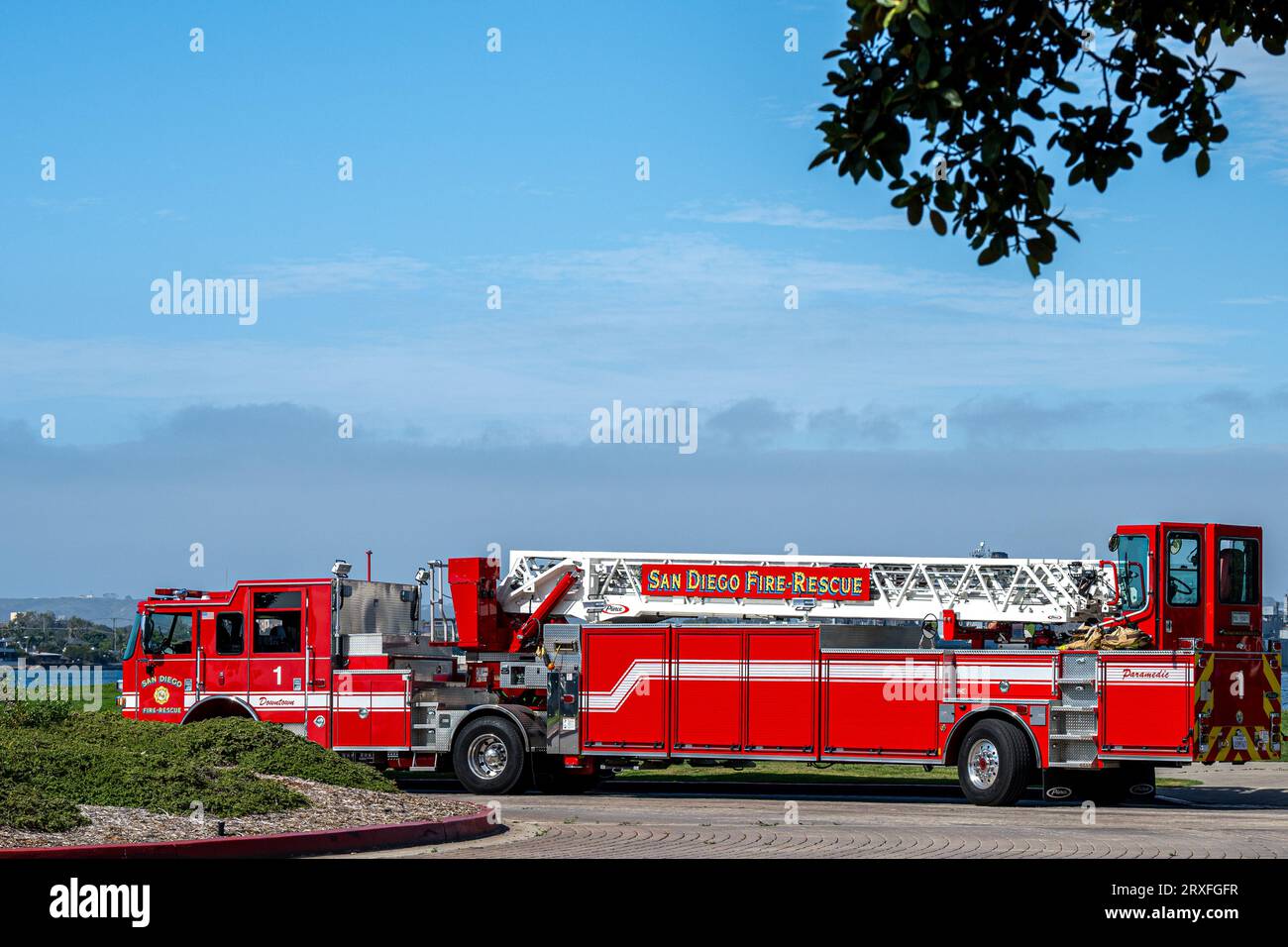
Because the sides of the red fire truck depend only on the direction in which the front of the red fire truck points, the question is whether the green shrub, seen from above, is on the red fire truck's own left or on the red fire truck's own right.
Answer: on the red fire truck's own left

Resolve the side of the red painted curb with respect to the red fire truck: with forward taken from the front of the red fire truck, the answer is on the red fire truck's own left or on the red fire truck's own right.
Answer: on the red fire truck's own left

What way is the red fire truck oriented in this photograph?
to the viewer's left
